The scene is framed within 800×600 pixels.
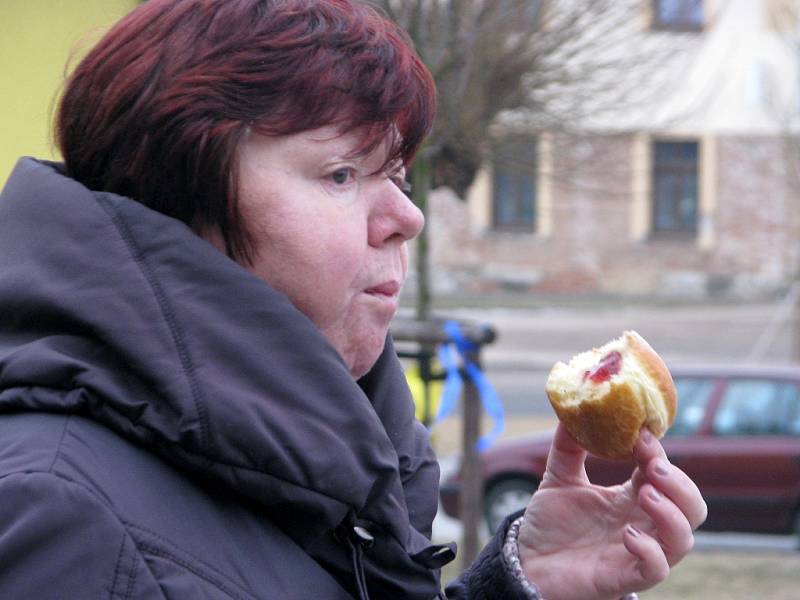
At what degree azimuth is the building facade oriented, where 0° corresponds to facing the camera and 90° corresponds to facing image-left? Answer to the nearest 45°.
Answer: approximately 0°

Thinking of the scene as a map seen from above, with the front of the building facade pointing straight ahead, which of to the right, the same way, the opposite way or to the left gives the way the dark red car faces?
to the right

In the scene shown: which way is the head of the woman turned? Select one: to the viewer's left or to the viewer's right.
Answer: to the viewer's right

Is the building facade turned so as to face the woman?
yes

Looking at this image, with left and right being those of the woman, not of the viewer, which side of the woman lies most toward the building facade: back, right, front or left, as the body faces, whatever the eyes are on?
left

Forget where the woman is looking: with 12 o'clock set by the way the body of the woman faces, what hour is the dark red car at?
The dark red car is roughly at 10 o'clock from the woman.

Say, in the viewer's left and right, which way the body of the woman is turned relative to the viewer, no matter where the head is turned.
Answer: facing to the right of the viewer

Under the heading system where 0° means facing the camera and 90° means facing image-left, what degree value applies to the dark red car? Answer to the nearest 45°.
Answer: approximately 90°

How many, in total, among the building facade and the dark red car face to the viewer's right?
0

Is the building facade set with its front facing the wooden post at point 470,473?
yes

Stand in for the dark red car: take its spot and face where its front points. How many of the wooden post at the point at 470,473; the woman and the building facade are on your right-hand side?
1

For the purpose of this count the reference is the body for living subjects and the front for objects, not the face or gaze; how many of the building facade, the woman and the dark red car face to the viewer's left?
1

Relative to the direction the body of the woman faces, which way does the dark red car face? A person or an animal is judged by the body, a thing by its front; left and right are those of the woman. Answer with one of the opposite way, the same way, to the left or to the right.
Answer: the opposite way
